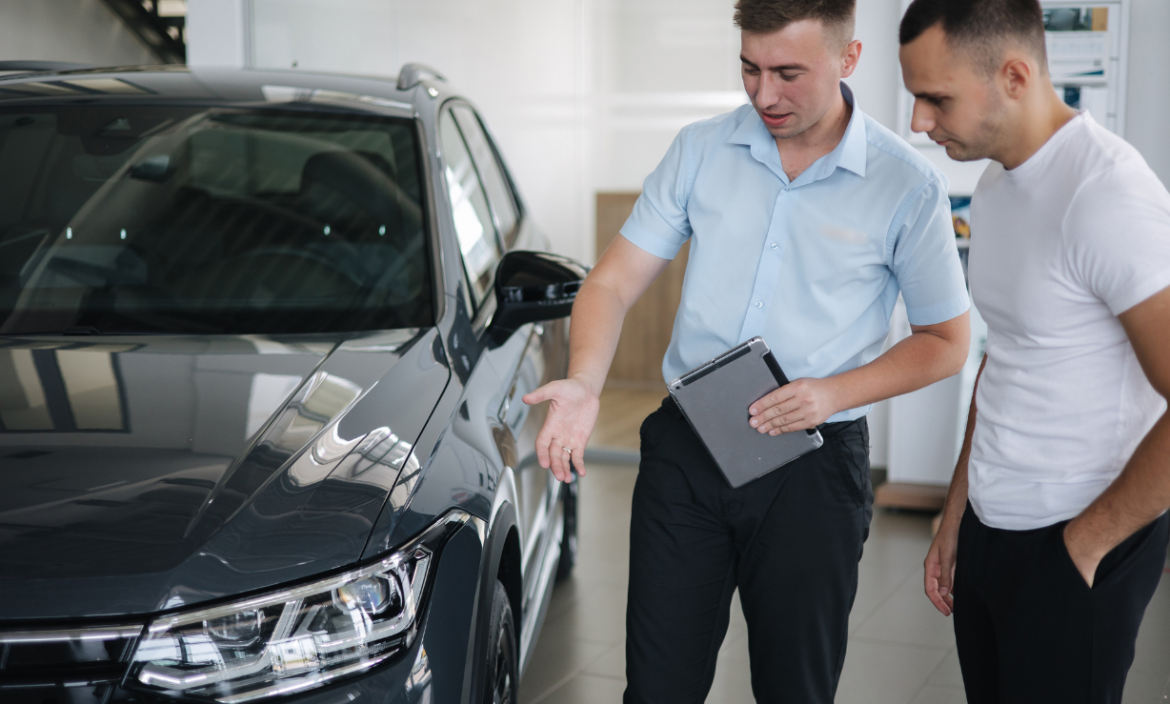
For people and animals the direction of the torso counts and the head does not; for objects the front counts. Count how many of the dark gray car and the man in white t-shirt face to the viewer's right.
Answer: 0

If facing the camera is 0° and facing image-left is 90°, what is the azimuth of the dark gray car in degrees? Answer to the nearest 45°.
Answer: approximately 45°

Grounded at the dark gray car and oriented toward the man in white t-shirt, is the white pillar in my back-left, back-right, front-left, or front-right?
back-left

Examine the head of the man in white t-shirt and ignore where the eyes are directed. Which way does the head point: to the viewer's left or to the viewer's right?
to the viewer's left

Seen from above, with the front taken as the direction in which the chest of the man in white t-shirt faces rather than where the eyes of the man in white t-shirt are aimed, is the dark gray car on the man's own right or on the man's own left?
on the man's own right

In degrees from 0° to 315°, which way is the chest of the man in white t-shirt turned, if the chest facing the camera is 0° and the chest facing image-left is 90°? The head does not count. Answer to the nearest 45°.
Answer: approximately 45°

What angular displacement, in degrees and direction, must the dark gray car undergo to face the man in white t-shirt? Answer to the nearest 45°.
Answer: approximately 90° to its left

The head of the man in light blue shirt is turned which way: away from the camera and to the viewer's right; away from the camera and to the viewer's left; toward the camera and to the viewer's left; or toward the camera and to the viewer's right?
toward the camera and to the viewer's left
